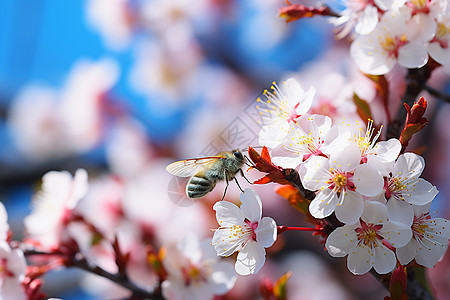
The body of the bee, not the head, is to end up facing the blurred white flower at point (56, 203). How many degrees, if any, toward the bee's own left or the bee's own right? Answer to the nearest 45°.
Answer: approximately 135° to the bee's own left

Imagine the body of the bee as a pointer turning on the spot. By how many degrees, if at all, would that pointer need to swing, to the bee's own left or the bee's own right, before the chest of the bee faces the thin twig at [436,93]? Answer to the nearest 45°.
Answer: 0° — it already faces it

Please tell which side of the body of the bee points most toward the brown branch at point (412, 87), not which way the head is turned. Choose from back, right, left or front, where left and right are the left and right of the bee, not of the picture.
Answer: front

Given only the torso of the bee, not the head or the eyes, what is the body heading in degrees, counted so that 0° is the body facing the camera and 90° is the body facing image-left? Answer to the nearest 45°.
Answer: approximately 270°
